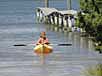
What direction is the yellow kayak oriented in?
toward the camera
